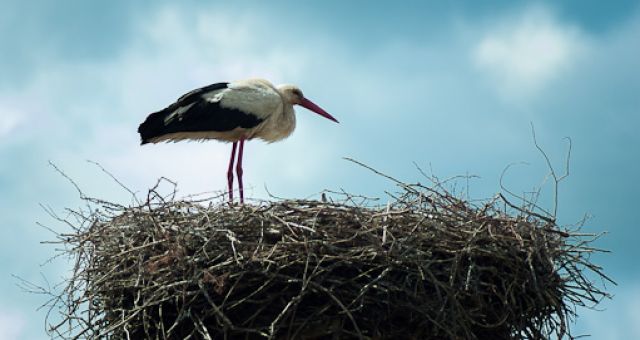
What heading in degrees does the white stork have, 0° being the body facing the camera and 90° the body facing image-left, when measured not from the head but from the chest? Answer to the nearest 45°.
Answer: approximately 270°
